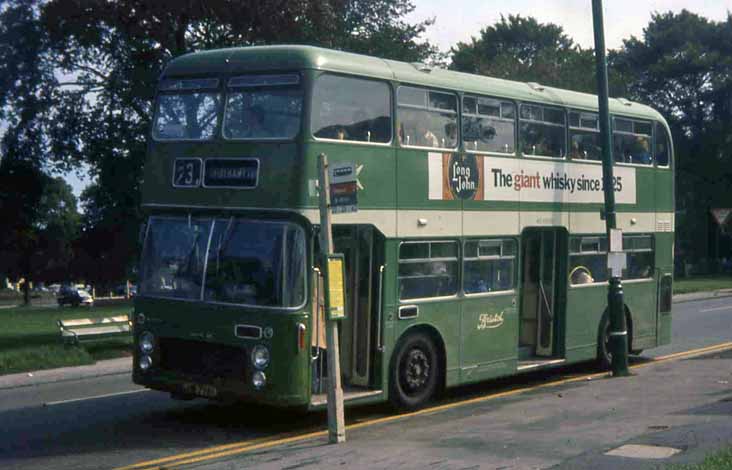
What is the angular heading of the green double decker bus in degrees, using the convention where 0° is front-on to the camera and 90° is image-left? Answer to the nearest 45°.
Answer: approximately 45°

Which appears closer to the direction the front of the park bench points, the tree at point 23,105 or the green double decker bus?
the green double decker bus

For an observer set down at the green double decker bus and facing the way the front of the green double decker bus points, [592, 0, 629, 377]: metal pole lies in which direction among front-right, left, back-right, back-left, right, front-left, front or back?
back

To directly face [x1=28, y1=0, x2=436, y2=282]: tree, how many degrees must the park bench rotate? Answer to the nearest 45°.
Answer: approximately 135° to its left

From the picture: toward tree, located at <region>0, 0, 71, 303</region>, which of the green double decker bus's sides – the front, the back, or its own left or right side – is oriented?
right

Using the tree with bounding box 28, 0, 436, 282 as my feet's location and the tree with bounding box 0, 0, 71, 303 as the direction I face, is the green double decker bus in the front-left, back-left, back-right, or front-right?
back-left

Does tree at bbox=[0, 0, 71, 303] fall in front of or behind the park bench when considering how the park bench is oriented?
behind
